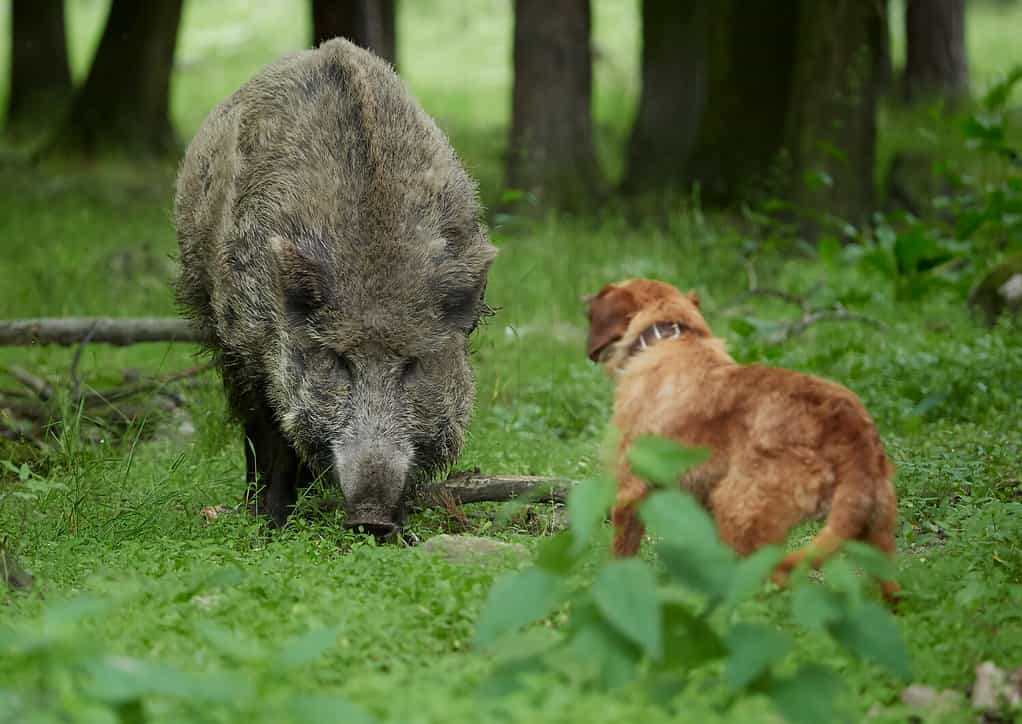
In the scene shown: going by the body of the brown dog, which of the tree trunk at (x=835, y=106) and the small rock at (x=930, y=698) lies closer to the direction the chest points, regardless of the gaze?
the tree trunk

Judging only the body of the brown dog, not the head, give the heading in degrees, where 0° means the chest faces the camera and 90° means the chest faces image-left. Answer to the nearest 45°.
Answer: approximately 135°

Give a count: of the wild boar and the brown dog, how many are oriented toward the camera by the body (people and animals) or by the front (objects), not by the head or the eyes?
1

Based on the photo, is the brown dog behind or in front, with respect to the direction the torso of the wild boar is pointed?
in front

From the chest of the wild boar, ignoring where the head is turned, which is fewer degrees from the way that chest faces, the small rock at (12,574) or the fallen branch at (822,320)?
the small rock

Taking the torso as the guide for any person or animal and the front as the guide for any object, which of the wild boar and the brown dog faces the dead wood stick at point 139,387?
the brown dog

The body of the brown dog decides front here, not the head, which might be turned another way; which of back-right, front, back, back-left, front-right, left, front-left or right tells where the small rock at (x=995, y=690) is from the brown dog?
back

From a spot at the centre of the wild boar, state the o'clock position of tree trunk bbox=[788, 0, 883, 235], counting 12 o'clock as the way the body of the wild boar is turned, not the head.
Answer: The tree trunk is roughly at 7 o'clock from the wild boar.

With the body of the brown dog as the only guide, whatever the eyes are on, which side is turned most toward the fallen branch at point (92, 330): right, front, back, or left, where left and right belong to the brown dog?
front

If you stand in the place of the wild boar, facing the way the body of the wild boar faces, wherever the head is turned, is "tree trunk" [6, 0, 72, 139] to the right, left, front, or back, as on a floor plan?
back

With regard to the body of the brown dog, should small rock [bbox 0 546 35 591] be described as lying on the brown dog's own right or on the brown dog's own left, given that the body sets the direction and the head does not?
on the brown dog's own left

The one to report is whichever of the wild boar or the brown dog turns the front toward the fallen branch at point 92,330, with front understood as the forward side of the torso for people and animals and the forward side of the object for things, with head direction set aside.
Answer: the brown dog

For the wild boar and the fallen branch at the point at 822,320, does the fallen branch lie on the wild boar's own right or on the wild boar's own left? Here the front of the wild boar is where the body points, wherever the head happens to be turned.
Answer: on the wild boar's own left

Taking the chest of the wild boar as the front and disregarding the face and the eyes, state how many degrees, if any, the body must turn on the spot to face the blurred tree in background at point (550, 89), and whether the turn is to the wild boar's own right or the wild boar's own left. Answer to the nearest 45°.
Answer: approximately 180°

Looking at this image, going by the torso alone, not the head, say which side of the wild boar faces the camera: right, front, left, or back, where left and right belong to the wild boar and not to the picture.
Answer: front
